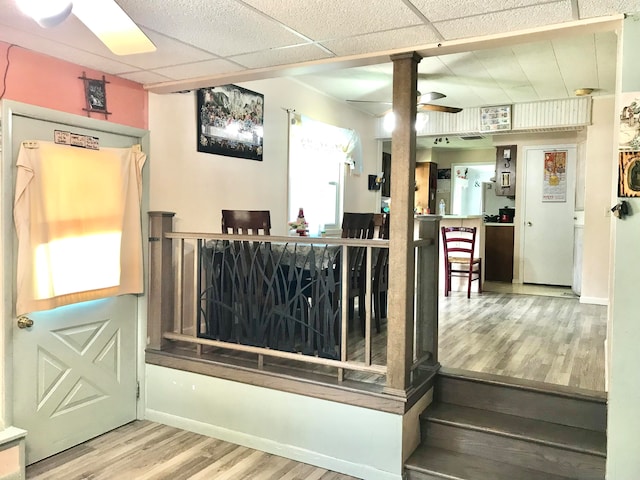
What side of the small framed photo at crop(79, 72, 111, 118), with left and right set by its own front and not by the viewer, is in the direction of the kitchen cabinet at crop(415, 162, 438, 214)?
left

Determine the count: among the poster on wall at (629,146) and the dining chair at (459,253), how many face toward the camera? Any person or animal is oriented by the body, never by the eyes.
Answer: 1

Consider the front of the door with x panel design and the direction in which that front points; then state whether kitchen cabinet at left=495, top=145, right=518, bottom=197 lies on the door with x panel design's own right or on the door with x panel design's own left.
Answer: on the door with x panel design's own left

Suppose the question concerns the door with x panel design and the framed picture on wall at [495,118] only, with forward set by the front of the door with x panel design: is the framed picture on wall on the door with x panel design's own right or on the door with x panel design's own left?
on the door with x panel design's own left

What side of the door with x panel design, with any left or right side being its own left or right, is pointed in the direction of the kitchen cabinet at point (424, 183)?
left

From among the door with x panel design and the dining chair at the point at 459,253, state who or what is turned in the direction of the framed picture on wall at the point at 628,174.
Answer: the door with x panel design
